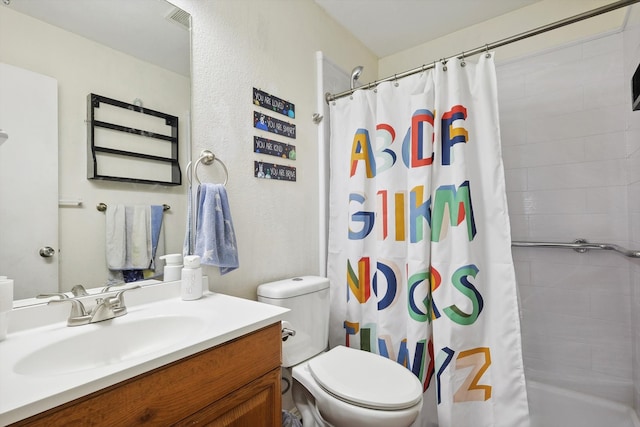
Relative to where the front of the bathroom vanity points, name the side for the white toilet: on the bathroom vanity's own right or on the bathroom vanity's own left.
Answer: on the bathroom vanity's own left

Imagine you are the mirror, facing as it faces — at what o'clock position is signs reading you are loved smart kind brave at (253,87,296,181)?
The signs reading you are loved smart kind brave is roughly at 10 o'clock from the mirror.

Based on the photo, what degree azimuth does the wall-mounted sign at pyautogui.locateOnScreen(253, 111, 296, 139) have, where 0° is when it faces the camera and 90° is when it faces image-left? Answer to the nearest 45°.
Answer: approximately 315°

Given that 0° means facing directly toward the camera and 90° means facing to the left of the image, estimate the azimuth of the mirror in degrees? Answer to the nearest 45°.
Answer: approximately 315°

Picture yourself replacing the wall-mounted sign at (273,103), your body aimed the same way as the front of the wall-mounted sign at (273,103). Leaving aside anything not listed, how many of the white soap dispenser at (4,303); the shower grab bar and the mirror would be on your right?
2

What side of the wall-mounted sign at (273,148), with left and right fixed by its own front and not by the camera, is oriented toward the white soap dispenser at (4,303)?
right
